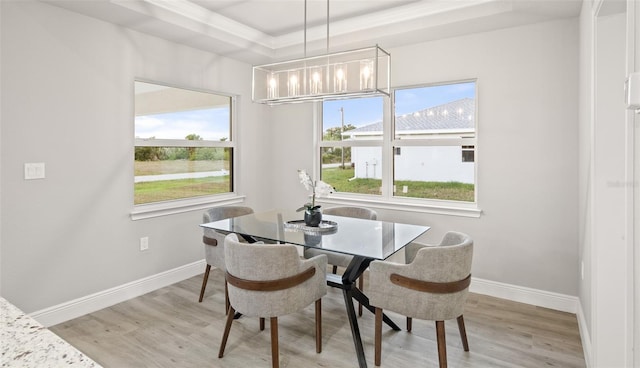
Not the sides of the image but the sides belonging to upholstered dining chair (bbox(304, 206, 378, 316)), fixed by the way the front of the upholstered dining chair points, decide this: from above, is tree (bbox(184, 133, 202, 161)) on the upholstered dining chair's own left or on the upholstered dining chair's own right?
on the upholstered dining chair's own right

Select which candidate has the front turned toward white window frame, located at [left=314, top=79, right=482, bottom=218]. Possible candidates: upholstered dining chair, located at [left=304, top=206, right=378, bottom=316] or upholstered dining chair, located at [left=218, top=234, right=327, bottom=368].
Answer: upholstered dining chair, located at [left=218, top=234, right=327, bottom=368]

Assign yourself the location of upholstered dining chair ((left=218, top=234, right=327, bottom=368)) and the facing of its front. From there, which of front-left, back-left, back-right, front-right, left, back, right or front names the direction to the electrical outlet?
left

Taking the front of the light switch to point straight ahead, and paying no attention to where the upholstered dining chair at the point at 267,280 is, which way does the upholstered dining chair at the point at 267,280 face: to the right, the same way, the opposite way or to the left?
to the left

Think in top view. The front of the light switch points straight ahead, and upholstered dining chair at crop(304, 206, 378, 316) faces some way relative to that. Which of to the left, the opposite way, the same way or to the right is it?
to the right

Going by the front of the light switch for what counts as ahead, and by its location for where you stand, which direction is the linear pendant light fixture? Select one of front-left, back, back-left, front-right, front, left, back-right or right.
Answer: front-left

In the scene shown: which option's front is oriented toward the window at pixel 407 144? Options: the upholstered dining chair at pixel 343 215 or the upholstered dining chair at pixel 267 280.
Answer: the upholstered dining chair at pixel 267 280

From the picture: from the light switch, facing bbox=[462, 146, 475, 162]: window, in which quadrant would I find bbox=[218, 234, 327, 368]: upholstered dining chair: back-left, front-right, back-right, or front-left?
front-right

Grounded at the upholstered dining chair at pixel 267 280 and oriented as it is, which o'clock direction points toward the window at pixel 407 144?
The window is roughly at 12 o'clock from the upholstered dining chair.

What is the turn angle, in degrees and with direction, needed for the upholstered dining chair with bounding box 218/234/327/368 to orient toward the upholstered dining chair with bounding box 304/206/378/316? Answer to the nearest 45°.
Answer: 0° — it already faces it

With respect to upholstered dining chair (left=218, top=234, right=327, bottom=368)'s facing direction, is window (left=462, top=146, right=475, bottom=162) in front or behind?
in front

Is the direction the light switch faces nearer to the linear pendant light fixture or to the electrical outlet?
the linear pendant light fixture

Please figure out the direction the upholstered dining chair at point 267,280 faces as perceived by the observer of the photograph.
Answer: facing away from the viewer and to the right of the viewer

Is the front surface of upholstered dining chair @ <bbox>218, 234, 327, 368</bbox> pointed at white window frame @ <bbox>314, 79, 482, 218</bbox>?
yes
